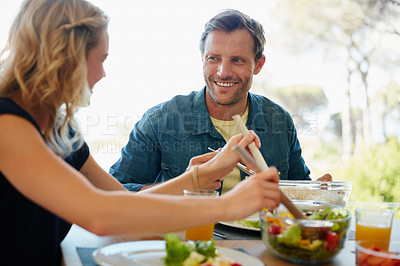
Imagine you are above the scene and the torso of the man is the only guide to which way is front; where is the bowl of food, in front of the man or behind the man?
in front

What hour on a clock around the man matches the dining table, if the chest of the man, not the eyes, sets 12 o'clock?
The dining table is roughly at 12 o'clock from the man.

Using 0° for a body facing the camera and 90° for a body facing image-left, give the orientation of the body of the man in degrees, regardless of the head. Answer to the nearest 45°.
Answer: approximately 0°

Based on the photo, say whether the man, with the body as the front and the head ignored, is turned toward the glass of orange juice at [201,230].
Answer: yes

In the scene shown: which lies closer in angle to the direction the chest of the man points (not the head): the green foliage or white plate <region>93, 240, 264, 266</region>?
the white plate

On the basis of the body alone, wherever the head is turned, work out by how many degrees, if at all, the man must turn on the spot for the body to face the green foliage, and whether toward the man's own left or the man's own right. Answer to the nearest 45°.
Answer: approximately 135° to the man's own left

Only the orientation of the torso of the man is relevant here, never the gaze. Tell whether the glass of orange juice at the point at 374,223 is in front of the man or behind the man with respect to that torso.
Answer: in front

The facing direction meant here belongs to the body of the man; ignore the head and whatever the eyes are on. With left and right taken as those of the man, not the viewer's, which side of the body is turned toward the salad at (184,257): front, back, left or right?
front

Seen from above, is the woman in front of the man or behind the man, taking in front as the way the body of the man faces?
in front
